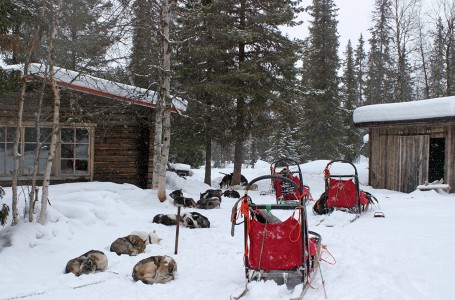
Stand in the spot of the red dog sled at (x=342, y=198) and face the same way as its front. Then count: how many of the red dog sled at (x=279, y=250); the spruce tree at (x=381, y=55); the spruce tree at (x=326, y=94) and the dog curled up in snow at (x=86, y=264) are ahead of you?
2

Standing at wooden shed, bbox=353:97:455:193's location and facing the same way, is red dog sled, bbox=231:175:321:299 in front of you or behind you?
in front

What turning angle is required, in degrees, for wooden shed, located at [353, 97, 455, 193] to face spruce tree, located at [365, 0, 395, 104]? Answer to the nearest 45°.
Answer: approximately 180°

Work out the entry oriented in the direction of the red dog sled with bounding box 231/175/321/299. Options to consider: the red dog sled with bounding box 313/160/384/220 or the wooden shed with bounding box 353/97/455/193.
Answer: the wooden shed
